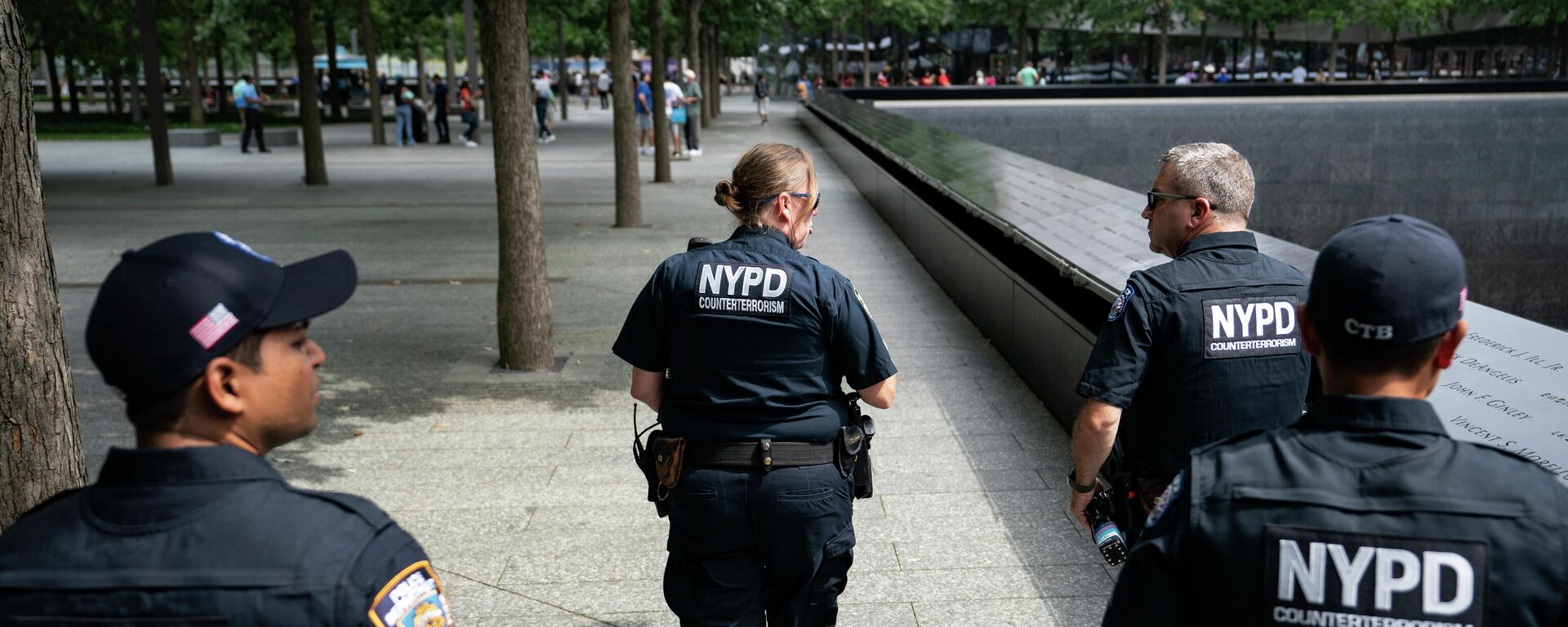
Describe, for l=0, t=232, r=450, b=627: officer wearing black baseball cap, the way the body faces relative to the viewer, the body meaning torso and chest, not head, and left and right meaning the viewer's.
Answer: facing away from the viewer and to the right of the viewer

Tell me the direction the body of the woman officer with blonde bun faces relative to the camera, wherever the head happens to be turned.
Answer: away from the camera

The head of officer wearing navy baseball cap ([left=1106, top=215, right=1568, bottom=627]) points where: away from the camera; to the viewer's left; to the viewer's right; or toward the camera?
away from the camera

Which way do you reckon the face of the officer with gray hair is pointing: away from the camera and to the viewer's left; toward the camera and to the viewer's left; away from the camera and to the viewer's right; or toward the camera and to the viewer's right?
away from the camera and to the viewer's left

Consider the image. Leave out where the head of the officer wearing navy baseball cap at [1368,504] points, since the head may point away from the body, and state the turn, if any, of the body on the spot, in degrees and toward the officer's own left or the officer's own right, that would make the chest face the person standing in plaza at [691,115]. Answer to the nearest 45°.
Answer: approximately 45° to the officer's own left

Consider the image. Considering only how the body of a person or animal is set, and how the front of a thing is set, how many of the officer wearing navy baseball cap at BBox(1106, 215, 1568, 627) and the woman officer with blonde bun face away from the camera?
2

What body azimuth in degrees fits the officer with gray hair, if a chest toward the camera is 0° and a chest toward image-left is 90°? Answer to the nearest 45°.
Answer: approximately 135°

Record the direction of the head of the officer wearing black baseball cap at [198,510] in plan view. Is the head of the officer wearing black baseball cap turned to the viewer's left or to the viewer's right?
to the viewer's right

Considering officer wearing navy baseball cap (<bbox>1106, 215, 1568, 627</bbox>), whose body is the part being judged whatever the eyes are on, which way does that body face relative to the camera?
away from the camera
